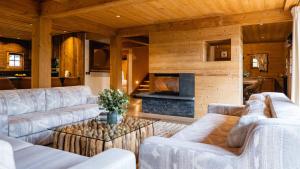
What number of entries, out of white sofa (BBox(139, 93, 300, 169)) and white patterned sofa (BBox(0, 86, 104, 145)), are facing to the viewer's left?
1

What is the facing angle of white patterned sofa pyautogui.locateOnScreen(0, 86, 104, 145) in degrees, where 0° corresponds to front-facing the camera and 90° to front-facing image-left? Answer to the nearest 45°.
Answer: approximately 315°

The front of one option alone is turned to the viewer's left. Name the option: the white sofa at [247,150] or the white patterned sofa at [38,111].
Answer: the white sofa

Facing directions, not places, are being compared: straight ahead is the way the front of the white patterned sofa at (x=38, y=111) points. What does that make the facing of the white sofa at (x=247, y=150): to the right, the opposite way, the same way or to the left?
the opposite way

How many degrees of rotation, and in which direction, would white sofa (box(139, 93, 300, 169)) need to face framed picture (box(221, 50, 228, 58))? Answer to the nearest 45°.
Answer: approximately 90° to its right

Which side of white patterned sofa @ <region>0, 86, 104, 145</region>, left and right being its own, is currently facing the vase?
front

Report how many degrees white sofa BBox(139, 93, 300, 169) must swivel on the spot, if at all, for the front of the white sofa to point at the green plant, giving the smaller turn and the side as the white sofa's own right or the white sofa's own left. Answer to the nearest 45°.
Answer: approximately 45° to the white sofa's own right

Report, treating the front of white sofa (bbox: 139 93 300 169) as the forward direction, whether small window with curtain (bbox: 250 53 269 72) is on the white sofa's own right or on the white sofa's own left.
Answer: on the white sofa's own right

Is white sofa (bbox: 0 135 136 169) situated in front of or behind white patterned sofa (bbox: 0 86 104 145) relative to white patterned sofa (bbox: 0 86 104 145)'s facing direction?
in front

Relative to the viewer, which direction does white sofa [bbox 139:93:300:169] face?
to the viewer's left
